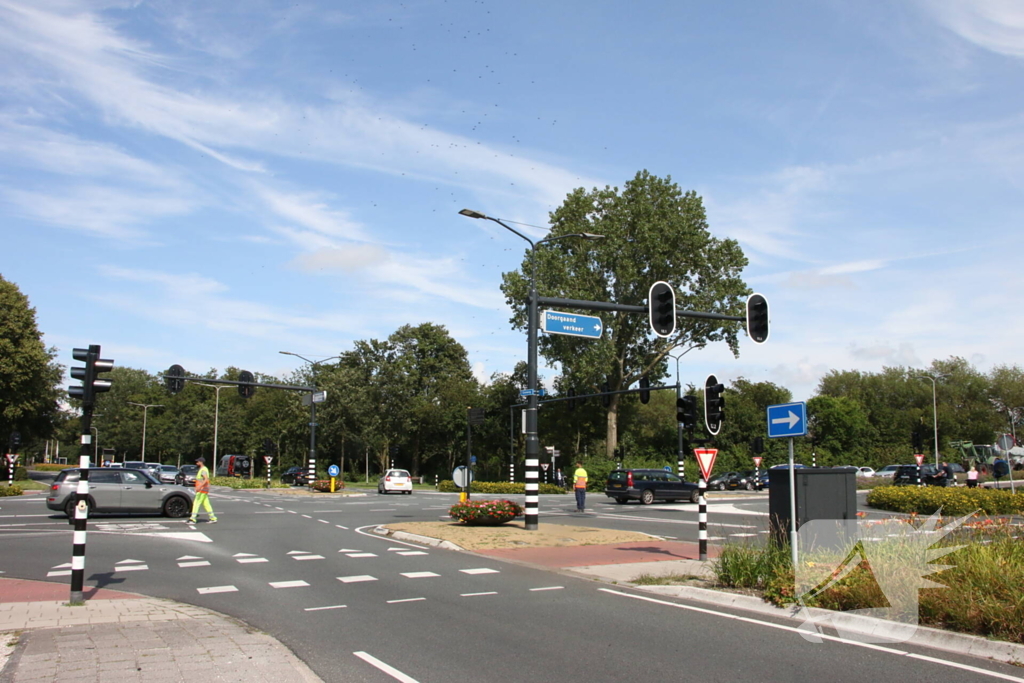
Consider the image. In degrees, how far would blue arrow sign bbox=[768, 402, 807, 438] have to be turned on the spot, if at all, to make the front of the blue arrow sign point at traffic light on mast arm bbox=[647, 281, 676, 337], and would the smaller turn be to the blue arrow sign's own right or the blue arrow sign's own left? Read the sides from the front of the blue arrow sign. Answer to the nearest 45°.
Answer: approximately 135° to the blue arrow sign's own right

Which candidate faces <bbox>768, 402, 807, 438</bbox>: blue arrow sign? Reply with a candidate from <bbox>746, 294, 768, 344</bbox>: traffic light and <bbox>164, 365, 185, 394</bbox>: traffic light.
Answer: <bbox>746, 294, 768, 344</bbox>: traffic light

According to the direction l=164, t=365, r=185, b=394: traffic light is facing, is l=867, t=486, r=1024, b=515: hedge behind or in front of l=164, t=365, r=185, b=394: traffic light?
behind

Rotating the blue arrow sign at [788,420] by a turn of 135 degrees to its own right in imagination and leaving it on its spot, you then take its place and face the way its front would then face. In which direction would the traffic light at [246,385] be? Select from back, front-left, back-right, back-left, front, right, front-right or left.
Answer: front

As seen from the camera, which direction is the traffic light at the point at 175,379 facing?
away from the camera

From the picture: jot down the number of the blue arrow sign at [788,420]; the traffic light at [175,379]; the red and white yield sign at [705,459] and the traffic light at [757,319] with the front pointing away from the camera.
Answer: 1

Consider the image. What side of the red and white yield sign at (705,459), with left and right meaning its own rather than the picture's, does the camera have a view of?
front

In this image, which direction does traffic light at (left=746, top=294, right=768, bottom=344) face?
toward the camera

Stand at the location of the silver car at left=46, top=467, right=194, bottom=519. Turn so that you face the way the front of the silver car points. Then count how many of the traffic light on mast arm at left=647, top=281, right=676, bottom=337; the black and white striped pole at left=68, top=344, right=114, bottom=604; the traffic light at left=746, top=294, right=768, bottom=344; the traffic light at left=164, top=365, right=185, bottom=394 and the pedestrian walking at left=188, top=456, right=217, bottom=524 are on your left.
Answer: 1

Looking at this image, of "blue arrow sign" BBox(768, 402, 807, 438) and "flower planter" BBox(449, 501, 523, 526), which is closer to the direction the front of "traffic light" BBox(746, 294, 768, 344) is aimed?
the blue arrow sign

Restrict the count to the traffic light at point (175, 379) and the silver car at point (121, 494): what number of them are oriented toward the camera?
0

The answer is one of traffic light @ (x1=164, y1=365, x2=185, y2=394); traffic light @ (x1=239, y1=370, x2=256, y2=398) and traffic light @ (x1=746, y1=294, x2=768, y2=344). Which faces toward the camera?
traffic light @ (x1=746, y1=294, x2=768, y2=344)

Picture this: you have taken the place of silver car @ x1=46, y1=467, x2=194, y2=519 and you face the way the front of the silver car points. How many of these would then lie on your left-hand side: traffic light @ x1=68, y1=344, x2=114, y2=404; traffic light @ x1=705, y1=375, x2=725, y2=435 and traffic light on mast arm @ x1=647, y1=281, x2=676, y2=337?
0

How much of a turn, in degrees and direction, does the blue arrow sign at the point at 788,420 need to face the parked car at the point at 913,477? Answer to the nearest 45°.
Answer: approximately 180°

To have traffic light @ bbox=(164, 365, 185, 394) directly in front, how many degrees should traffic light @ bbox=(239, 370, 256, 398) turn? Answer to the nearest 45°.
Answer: approximately 90° to its left
